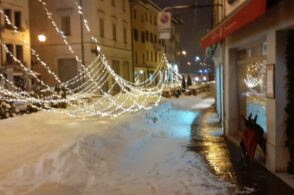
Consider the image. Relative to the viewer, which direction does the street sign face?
toward the camera
